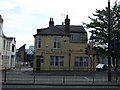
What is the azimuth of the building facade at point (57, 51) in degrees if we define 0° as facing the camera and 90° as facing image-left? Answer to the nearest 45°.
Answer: approximately 0°

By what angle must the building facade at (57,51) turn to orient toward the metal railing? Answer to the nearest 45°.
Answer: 0° — it already faces it
